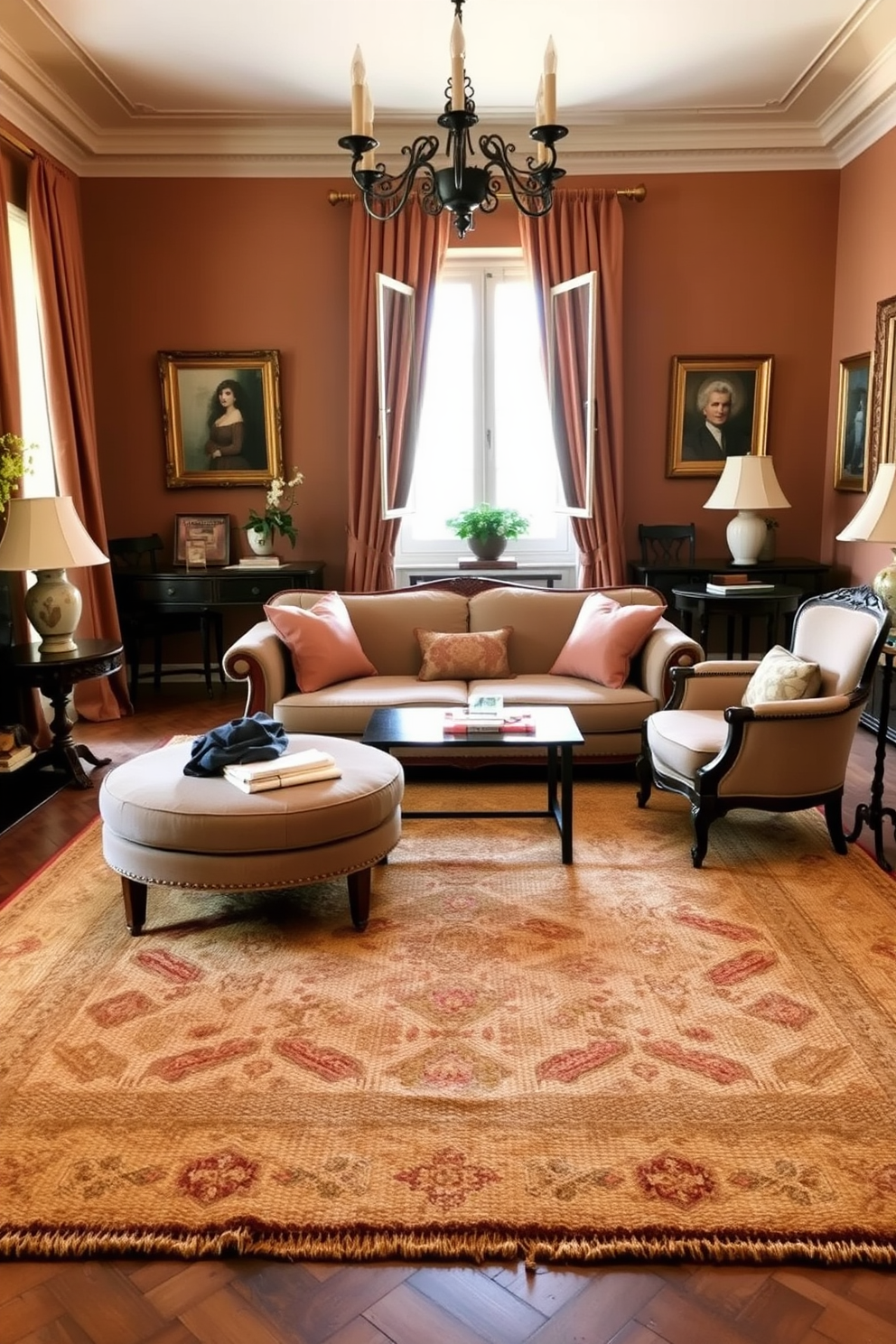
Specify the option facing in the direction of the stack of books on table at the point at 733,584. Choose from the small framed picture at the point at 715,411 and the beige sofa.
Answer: the small framed picture

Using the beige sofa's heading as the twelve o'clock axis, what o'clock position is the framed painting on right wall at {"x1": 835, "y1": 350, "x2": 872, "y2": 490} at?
The framed painting on right wall is roughly at 8 o'clock from the beige sofa.

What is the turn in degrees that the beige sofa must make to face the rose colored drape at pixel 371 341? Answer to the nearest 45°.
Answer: approximately 180°

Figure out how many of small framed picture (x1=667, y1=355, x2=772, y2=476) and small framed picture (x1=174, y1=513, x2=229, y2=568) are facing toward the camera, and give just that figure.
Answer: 2

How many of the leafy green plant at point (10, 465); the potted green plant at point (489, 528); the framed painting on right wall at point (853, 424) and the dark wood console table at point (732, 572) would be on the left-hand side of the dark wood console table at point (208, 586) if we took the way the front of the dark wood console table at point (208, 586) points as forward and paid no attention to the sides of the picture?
3

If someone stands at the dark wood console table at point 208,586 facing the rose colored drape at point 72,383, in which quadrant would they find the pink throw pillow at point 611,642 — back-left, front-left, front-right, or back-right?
back-left

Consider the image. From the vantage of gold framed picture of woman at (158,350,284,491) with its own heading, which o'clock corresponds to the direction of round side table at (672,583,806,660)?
The round side table is roughly at 10 o'clock from the gold framed picture of woman.

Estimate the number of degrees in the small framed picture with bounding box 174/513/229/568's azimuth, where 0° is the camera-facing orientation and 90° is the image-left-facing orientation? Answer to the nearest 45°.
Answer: approximately 0°

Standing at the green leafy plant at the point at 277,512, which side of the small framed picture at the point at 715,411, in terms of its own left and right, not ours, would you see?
right
